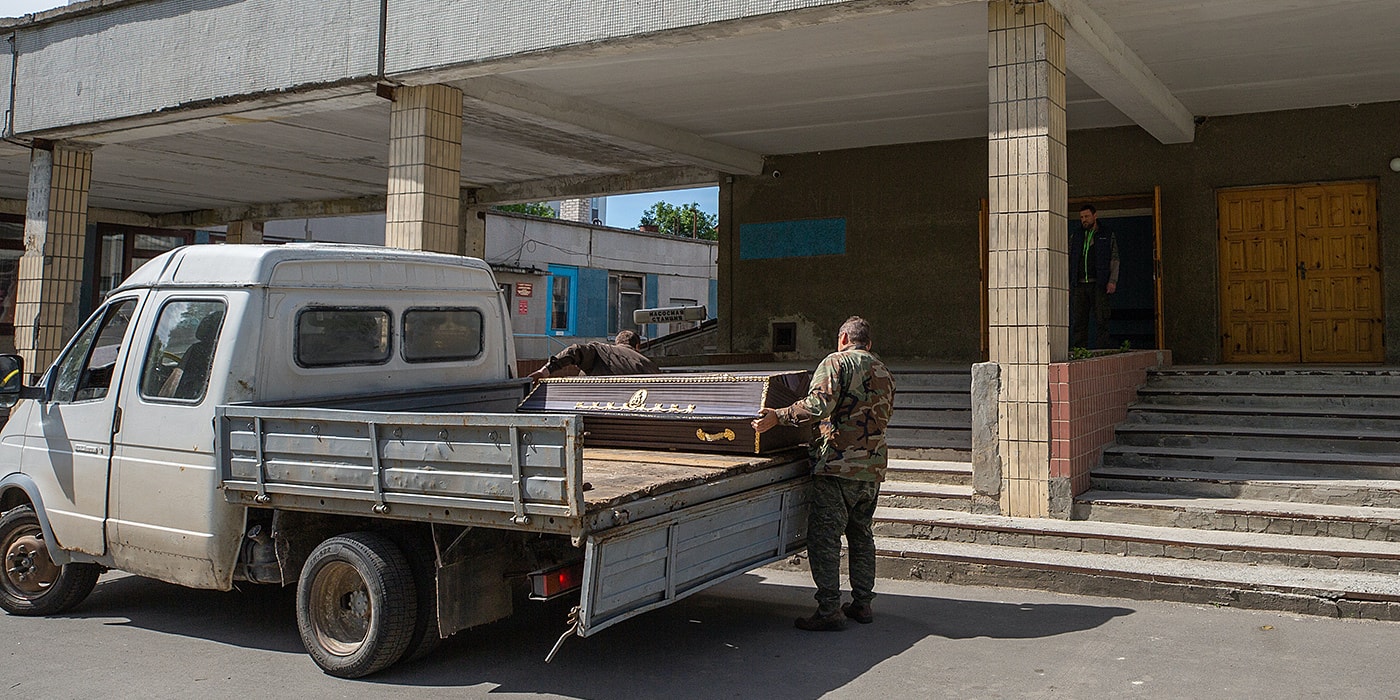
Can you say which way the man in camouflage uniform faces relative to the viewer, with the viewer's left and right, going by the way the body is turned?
facing away from the viewer and to the left of the viewer

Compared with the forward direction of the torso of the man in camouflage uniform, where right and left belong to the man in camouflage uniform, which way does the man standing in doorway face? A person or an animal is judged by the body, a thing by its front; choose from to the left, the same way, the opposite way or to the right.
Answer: to the left

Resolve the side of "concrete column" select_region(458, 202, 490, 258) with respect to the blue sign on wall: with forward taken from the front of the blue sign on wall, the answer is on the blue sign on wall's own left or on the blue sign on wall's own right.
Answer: on the blue sign on wall's own right

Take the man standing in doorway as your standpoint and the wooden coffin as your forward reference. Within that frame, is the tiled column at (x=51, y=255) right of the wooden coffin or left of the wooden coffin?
right

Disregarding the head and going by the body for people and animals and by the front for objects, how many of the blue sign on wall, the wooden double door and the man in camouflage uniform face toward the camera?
2

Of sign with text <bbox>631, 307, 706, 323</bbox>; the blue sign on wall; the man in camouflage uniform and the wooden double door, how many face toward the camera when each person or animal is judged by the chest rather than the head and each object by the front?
3

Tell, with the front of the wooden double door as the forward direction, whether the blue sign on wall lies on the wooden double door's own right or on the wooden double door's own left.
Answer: on the wooden double door's own right

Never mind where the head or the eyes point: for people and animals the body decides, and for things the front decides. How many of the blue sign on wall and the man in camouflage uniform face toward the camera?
1
